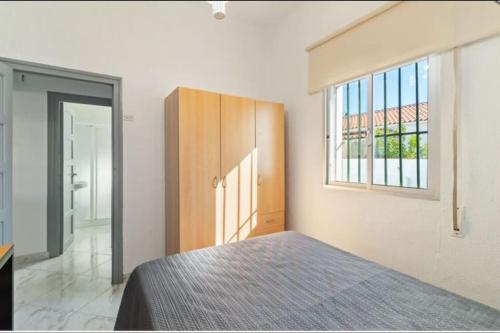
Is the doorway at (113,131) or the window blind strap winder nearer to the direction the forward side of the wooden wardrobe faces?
the window blind strap winder

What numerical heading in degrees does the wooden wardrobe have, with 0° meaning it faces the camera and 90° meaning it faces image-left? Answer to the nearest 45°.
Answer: approximately 315°

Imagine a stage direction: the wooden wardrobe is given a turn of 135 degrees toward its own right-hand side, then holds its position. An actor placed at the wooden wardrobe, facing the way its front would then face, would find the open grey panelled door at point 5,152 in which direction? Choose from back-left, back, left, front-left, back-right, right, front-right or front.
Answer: front

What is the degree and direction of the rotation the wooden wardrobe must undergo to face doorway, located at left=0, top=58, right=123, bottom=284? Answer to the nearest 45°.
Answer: approximately 135° to its right

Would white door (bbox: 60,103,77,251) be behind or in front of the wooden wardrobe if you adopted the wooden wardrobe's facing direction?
behind

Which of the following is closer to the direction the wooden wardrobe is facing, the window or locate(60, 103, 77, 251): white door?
the window
